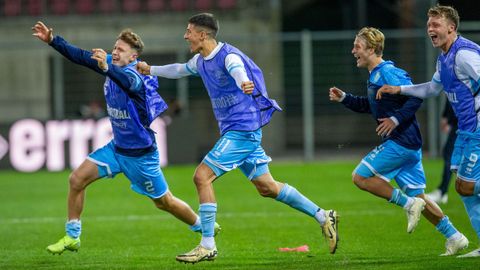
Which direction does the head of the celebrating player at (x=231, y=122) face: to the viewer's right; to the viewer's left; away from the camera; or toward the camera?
to the viewer's left

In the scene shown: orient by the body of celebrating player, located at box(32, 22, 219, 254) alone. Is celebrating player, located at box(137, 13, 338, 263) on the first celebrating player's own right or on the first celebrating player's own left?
on the first celebrating player's own left

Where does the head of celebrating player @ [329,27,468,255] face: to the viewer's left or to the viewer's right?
to the viewer's left

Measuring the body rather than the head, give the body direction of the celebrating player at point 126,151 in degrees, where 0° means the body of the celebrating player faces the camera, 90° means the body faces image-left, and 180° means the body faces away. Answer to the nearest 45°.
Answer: approximately 45°

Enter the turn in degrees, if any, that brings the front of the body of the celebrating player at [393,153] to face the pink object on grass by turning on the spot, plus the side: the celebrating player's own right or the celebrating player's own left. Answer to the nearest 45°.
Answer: approximately 45° to the celebrating player's own right

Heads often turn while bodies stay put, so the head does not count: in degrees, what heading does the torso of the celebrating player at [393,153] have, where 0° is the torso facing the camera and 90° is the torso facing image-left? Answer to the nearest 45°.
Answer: approximately 90°

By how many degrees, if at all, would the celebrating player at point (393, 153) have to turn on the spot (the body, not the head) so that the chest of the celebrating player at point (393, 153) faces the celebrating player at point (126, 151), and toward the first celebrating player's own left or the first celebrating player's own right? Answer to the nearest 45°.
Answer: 0° — they already face them

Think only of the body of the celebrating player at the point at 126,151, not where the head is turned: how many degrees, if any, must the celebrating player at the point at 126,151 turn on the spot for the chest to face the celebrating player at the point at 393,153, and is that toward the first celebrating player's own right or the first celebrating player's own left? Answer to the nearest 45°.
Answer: approximately 135° to the first celebrating player's own left

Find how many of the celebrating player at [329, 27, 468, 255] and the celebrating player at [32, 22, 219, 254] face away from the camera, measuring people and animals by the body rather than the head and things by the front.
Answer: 0
